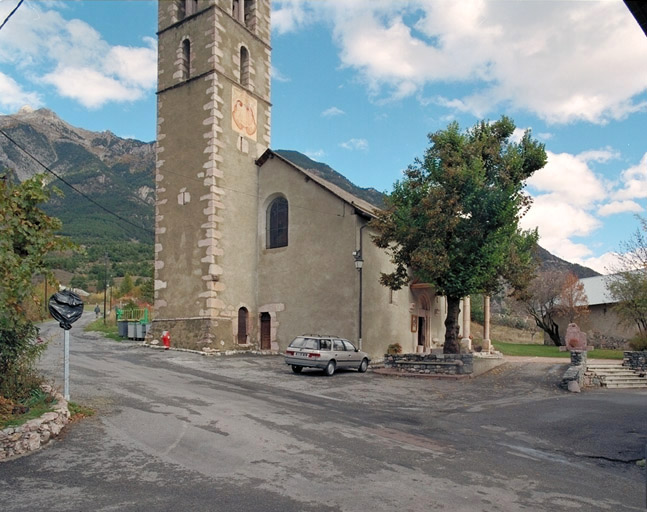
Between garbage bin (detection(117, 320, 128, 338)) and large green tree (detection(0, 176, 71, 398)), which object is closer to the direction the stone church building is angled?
the large green tree

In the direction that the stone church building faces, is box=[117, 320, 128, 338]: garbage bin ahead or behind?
behind
